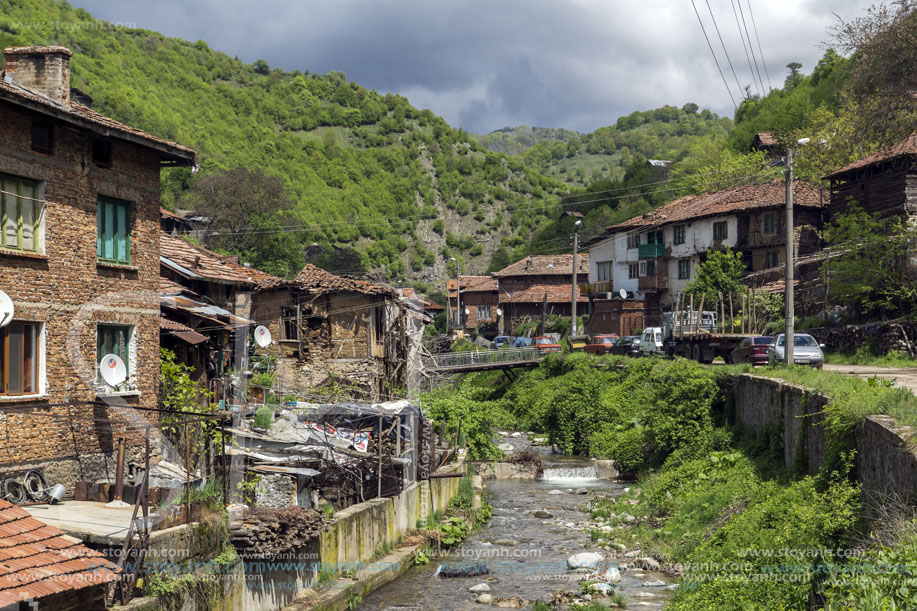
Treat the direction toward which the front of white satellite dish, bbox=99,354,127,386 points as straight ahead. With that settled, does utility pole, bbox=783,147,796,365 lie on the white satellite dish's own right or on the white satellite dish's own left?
on the white satellite dish's own left

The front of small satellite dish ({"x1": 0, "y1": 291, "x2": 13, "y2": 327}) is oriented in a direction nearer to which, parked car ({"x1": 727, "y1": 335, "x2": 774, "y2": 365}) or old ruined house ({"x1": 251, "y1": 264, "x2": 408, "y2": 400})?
the parked car

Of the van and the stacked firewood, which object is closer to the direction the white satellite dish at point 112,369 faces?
the stacked firewood

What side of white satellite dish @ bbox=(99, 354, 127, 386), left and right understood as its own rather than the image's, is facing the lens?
front

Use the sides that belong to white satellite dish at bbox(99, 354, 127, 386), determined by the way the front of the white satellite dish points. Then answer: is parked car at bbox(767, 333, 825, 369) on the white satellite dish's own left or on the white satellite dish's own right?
on the white satellite dish's own left

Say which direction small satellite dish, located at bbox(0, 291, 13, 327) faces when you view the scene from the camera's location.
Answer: facing the viewer and to the right of the viewer

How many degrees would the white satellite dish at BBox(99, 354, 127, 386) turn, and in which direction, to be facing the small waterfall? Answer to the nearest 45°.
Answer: approximately 135° to its left

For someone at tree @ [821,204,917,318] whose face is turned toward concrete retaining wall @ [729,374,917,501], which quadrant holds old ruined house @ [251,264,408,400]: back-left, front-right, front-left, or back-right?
front-right

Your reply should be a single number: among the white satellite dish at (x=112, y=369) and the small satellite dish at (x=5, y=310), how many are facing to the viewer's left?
0

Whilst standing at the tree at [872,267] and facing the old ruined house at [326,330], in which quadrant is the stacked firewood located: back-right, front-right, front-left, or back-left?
front-left
